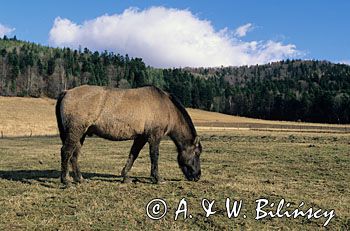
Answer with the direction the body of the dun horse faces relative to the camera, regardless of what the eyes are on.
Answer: to the viewer's right
